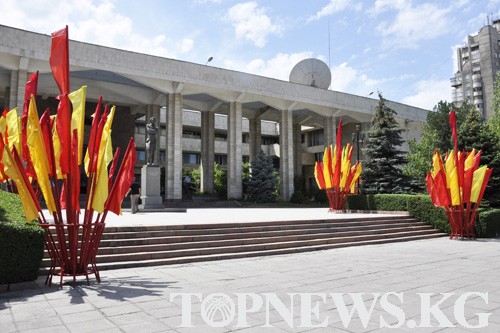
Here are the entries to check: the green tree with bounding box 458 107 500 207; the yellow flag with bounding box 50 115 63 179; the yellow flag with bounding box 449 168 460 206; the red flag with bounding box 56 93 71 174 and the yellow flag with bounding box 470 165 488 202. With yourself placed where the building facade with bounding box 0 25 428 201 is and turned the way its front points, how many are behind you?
0

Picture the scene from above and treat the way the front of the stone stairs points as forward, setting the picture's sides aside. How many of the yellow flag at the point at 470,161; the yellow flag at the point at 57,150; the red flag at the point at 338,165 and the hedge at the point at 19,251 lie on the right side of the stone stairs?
2

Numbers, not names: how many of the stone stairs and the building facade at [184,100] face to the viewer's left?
0

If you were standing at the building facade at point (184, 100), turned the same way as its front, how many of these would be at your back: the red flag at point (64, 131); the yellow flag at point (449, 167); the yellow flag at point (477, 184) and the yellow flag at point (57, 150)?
0

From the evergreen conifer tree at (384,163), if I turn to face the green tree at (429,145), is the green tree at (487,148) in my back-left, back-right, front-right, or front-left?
front-right

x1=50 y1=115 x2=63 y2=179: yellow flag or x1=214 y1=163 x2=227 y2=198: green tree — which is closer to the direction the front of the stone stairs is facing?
the yellow flag

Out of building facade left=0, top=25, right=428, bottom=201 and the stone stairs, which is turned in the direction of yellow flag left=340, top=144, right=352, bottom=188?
the building facade

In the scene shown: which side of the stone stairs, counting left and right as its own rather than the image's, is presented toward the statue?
back

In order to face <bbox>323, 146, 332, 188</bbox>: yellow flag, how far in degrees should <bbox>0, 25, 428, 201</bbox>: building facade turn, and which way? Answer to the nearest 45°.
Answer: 0° — it already faces it

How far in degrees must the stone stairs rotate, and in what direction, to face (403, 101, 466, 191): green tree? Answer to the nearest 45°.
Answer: approximately 90° to its left

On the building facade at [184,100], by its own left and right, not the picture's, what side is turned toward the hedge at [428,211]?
front

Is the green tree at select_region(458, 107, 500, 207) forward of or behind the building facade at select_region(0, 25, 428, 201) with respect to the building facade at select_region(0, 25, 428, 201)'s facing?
forward

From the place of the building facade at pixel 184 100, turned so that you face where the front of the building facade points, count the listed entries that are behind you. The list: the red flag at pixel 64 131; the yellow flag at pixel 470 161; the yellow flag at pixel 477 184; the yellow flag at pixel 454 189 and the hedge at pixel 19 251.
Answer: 0

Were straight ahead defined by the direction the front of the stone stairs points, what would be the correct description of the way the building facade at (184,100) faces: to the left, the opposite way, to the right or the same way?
the same way

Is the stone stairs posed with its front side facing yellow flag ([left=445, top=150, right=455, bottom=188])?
no

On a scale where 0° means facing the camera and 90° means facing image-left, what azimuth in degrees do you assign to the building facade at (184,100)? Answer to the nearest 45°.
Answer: approximately 315°

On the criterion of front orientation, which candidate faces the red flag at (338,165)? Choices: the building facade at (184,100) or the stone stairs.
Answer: the building facade

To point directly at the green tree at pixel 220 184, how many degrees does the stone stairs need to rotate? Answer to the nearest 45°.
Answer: approximately 135° to its left
